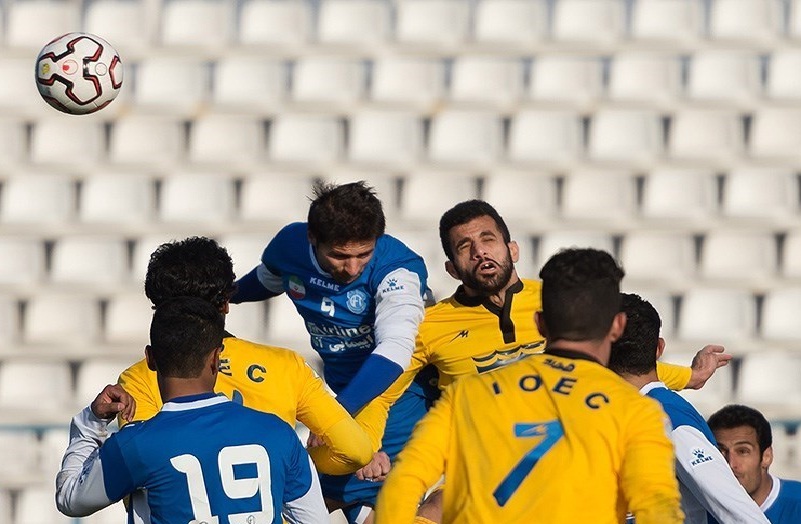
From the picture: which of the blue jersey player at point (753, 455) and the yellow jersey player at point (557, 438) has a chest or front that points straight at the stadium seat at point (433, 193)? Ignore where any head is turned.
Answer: the yellow jersey player

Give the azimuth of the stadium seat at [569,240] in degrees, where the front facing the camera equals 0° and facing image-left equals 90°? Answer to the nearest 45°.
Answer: approximately 0°

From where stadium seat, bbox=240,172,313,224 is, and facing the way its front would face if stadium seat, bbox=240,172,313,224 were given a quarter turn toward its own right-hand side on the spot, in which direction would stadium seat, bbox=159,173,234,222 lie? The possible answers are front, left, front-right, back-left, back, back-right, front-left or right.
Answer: front

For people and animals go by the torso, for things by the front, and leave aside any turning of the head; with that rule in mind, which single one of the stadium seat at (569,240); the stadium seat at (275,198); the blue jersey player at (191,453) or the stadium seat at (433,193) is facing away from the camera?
the blue jersey player

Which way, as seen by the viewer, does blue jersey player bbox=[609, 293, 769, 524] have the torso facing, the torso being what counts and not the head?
away from the camera

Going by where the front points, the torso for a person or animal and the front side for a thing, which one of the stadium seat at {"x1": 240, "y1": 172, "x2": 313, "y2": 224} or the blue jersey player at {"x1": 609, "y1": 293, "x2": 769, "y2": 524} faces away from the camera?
the blue jersey player

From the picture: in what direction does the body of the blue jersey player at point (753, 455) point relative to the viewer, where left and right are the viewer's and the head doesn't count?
facing the viewer and to the left of the viewer

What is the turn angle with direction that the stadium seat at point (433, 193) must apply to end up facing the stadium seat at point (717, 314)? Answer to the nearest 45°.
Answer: approximately 90° to its left

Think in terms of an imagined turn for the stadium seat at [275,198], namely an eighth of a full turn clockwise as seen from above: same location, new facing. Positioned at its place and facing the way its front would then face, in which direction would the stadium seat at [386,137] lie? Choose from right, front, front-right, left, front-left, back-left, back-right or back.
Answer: back-left

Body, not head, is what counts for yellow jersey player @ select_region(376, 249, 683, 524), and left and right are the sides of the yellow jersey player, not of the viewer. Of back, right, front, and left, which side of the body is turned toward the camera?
back

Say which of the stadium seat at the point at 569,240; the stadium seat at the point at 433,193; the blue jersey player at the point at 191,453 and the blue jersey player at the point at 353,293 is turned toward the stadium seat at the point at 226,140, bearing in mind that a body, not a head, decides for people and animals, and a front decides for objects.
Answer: the blue jersey player at the point at 191,453

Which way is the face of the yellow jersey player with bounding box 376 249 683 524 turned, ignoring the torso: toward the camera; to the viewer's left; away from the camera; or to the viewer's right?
away from the camera
